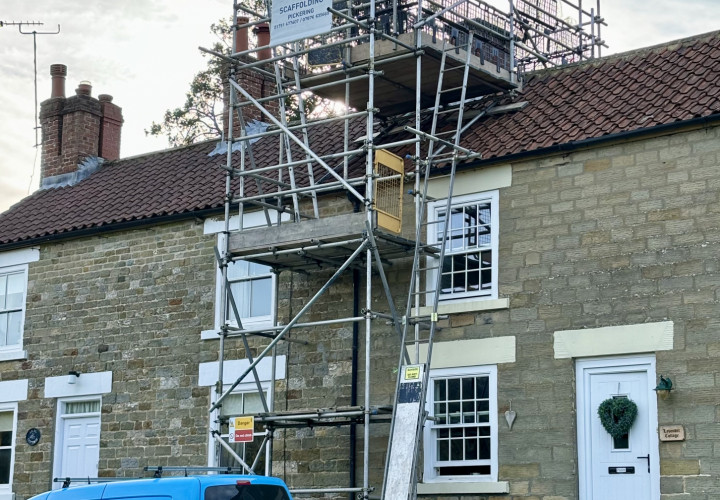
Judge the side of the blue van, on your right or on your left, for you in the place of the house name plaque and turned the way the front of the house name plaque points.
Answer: on your right

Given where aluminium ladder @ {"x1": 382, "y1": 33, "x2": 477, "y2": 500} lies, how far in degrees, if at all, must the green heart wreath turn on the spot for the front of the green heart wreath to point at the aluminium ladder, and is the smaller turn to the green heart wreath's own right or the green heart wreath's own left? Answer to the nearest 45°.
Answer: approximately 90° to the green heart wreath's own right

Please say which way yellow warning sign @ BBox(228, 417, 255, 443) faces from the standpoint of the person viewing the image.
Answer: facing the viewer

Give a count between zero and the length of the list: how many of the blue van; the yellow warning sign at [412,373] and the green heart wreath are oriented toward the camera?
2

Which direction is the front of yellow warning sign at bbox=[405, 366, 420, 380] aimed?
toward the camera

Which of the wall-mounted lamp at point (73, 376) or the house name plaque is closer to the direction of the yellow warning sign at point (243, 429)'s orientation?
the house name plaque

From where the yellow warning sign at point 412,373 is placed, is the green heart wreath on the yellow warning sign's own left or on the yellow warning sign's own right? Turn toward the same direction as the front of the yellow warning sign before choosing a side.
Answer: on the yellow warning sign's own left
